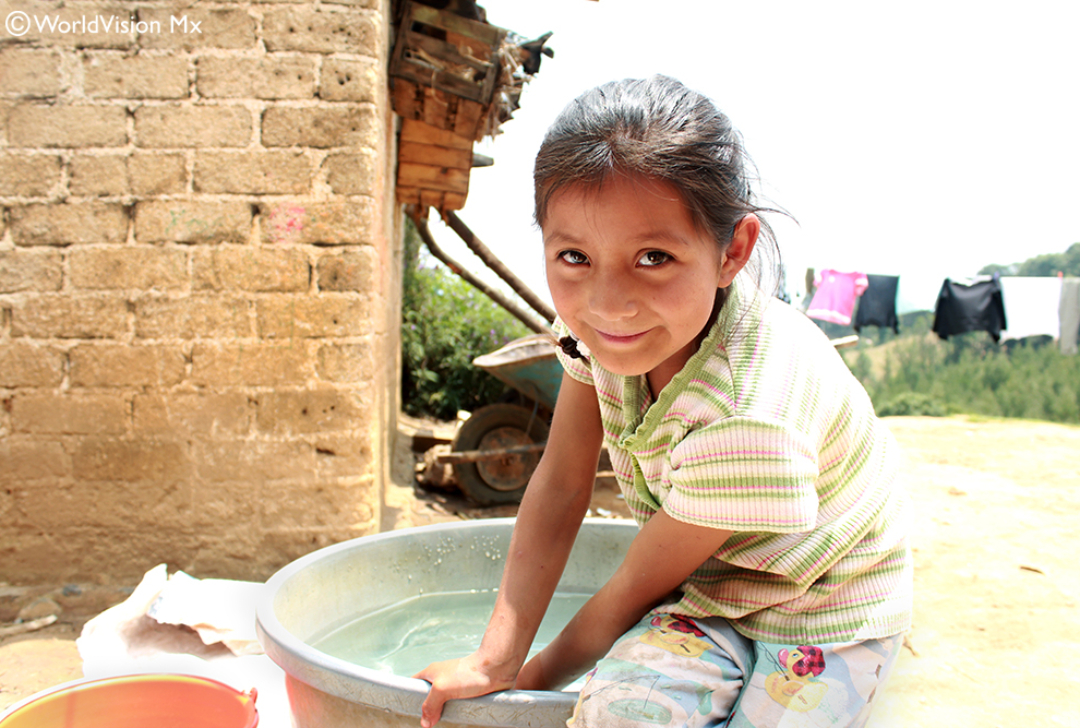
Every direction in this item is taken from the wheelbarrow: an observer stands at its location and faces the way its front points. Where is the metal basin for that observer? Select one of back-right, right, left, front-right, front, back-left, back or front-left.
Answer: left

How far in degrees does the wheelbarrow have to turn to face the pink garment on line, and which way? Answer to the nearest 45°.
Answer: approximately 135° to its right

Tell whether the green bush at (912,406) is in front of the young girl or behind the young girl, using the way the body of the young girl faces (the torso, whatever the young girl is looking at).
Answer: behind

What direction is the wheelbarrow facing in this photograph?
to the viewer's left

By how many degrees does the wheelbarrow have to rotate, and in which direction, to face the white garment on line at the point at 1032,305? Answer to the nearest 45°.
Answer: approximately 135° to its right

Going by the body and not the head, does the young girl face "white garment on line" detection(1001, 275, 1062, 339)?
no

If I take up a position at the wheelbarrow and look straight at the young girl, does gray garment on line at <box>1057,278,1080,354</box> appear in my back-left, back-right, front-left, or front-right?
back-left

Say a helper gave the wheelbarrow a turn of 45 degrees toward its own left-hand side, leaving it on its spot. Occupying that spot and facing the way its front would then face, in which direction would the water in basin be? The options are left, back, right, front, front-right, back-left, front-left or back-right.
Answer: front-left

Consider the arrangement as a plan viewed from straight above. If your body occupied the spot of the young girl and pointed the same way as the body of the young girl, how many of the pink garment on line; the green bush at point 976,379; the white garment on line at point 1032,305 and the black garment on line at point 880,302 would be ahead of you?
0

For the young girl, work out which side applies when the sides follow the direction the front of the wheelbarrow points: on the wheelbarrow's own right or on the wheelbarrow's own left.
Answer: on the wheelbarrow's own left

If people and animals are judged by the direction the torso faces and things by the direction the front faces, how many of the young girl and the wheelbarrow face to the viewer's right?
0

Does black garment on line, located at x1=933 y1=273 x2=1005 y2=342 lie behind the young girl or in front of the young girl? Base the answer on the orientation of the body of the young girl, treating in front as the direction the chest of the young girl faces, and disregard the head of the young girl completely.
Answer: behind

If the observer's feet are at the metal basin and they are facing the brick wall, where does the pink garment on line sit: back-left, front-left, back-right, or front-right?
front-right

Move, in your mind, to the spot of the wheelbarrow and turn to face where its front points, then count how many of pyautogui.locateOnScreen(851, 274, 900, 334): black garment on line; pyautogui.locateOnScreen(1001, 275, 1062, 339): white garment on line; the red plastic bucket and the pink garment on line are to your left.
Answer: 1

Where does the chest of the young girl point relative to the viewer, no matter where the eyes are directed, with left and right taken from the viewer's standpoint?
facing the viewer and to the left of the viewer

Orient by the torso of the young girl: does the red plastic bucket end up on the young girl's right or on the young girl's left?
on the young girl's right
